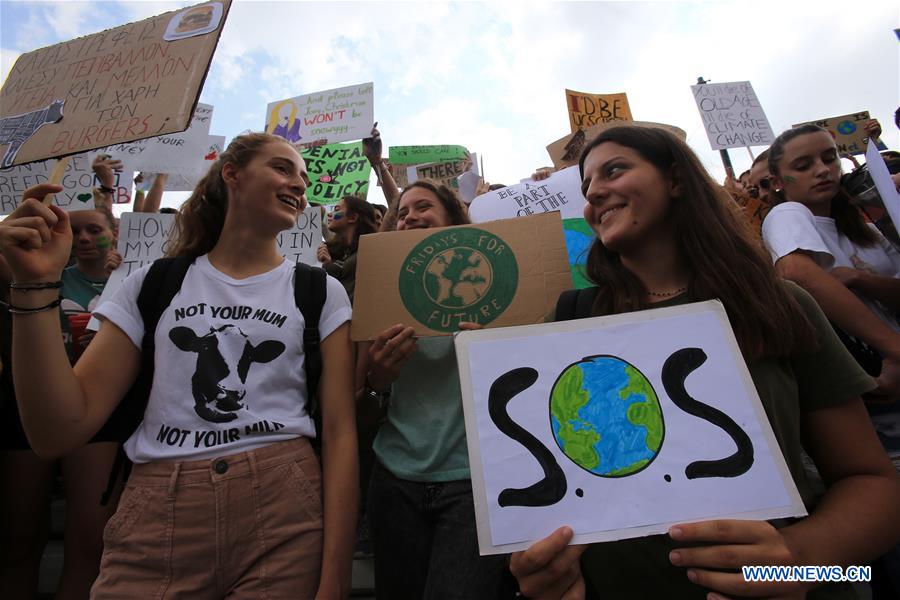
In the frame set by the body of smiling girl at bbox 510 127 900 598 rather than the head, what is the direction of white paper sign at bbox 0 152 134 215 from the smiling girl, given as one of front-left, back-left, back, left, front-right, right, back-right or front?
front-right

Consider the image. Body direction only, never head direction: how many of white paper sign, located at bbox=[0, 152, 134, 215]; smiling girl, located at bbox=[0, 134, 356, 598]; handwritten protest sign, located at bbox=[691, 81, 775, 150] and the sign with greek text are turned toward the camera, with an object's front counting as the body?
4

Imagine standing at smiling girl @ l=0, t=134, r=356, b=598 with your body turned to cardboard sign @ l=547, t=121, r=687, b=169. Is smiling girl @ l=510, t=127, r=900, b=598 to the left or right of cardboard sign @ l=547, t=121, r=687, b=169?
right

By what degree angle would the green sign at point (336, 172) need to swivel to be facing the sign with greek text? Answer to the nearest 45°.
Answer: approximately 45° to its right

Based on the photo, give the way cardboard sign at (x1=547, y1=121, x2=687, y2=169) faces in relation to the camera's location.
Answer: facing the viewer

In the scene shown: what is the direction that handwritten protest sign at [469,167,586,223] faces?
toward the camera

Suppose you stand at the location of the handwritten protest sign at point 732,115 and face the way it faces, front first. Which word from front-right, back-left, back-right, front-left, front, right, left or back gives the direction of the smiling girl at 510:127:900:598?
front

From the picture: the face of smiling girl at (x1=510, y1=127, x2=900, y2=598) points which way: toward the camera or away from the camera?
toward the camera

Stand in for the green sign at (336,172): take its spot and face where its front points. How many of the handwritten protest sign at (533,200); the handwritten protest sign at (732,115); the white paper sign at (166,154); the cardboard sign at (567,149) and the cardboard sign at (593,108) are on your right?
1

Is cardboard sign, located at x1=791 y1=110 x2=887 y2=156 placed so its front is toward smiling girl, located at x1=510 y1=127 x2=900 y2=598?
yes

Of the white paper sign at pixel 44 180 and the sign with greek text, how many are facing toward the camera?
2

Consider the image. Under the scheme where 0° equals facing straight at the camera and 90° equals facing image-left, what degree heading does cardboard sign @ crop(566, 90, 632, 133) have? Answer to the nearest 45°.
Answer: approximately 0°

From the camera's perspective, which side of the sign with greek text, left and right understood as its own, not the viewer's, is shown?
front
